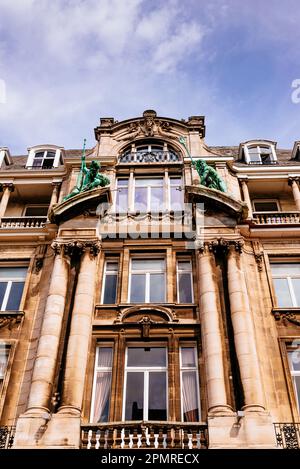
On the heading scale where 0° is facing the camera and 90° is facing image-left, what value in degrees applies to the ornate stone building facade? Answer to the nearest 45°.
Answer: approximately 0°

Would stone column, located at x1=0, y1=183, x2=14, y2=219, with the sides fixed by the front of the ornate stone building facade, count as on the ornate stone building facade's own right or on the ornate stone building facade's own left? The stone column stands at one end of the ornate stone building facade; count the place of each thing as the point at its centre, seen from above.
on the ornate stone building facade's own right
